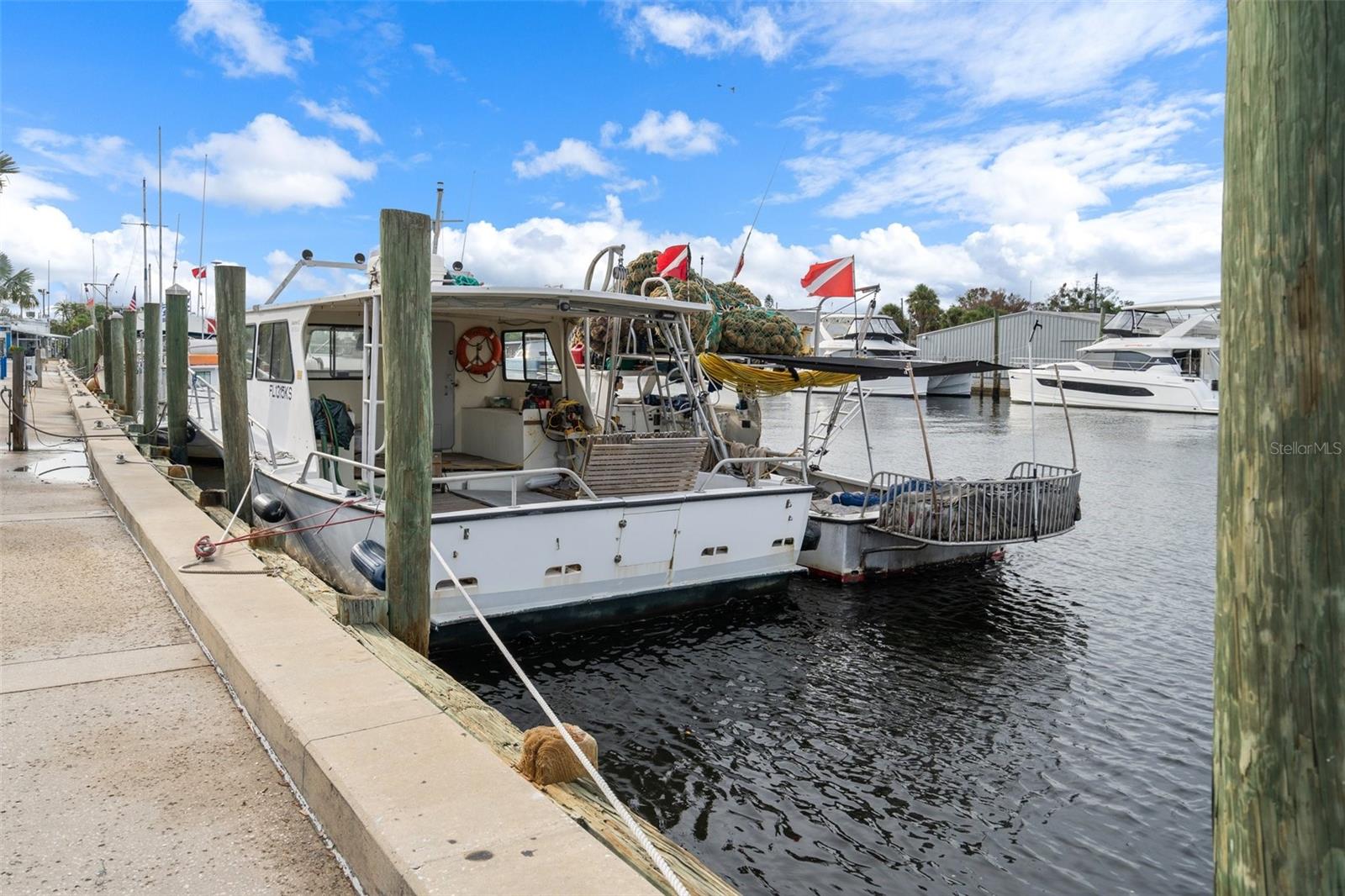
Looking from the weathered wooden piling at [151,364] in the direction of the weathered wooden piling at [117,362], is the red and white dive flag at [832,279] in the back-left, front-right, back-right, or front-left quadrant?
back-right

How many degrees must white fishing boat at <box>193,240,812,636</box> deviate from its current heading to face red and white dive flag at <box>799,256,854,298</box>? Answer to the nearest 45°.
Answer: approximately 90° to its right

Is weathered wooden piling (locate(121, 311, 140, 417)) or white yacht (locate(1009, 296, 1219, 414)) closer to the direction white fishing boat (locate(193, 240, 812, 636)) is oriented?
the weathered wooden piling

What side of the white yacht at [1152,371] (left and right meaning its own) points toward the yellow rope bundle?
left

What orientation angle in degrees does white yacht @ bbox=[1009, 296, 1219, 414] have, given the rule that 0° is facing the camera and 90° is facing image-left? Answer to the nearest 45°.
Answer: approximately 90°

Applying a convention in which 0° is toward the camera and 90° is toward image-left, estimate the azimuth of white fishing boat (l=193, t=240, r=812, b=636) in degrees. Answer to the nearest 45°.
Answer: approximately 135°

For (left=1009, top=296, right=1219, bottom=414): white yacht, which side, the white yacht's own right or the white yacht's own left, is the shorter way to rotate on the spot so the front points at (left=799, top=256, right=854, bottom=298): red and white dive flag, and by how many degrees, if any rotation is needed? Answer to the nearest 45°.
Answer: approximately 90° to the white yacht's own left

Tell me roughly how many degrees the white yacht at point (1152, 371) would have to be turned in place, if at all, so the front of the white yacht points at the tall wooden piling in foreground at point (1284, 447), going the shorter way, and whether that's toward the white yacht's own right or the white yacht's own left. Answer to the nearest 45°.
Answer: approximately 90° to the white yacht's own left

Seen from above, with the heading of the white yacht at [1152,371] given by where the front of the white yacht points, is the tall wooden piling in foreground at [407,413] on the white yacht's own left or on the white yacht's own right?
on the white yacht's own left

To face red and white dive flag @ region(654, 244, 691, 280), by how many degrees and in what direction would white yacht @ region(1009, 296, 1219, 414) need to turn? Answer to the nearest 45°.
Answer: approximately 90° to its left
